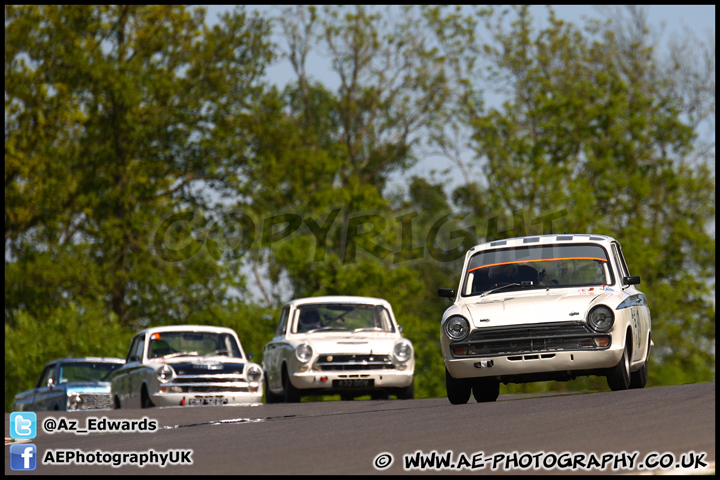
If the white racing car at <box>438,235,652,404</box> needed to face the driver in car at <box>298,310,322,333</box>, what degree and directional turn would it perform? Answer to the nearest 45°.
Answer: approximately 135° to its right

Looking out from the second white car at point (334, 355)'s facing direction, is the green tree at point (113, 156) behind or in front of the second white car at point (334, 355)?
behind

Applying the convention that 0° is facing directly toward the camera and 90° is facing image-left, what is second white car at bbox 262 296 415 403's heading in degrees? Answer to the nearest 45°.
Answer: approximately 0°

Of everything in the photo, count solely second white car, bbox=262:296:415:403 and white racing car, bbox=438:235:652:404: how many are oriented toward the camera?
2

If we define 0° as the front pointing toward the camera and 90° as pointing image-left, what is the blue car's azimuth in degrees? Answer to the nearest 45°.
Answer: approximately 315°

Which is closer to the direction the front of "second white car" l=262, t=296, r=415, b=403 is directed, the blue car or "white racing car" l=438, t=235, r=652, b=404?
the white racing car

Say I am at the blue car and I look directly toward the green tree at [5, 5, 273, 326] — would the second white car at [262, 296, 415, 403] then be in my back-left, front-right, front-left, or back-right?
back-right

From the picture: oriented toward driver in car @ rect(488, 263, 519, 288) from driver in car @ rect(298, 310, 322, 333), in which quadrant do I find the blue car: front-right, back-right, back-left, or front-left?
back-right

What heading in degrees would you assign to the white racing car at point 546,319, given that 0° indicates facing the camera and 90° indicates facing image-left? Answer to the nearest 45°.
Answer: approximately 0°

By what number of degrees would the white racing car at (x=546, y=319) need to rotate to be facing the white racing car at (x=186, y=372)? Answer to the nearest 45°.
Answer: approximately 135° to its right
